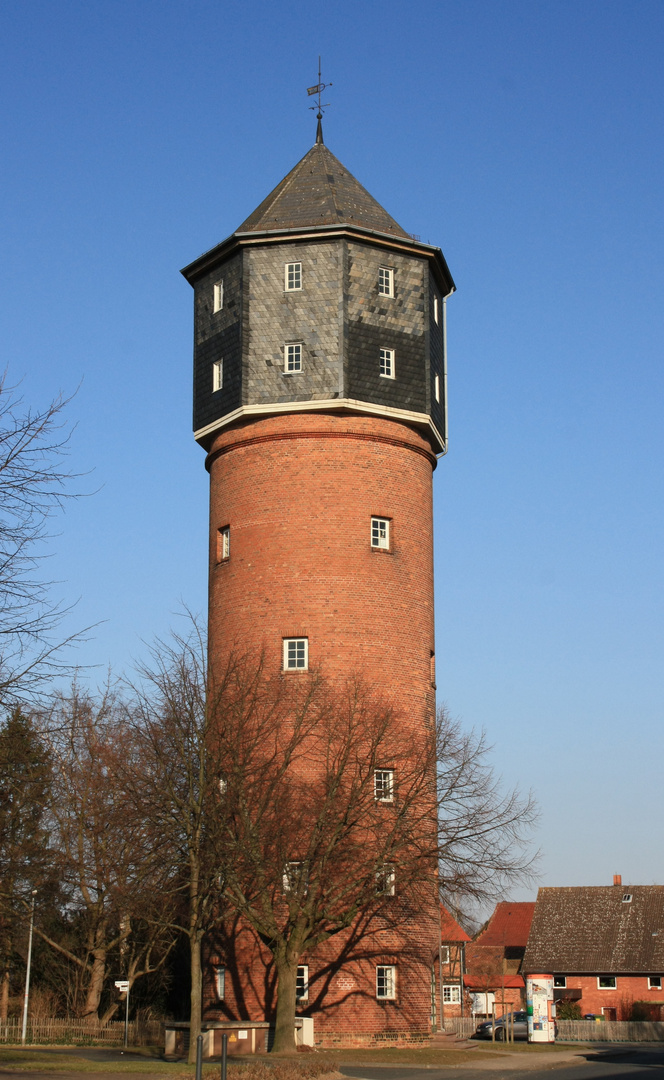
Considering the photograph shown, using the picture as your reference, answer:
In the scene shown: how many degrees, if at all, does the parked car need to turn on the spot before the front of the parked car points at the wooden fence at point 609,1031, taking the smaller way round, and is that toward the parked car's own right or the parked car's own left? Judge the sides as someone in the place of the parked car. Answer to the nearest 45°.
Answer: approximately 180°

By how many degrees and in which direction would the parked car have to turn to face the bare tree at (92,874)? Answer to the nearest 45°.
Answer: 0° — it already faces it

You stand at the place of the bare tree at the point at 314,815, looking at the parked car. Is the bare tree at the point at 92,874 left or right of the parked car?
left

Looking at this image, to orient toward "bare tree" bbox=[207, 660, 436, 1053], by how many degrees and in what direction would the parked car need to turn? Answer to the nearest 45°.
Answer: approximately 45° to its left

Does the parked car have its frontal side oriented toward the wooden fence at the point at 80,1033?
yes
